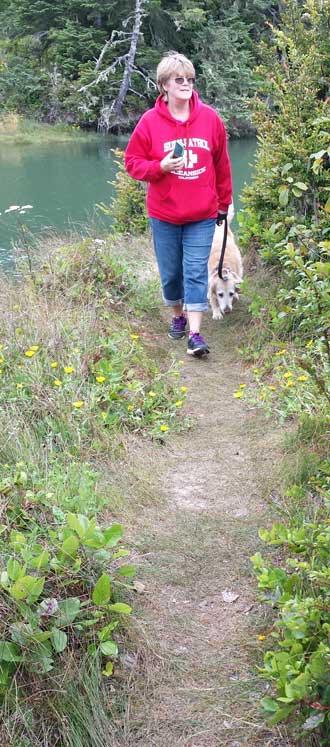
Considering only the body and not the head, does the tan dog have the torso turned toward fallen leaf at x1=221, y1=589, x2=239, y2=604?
yes

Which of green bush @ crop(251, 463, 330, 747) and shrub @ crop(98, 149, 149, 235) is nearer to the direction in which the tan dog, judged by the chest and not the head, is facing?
the green bush

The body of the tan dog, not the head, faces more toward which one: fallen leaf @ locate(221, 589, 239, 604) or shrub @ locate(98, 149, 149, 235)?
the fallen leaf

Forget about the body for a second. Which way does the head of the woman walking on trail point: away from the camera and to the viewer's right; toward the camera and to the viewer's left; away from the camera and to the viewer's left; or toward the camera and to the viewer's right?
toward the camera and to the viewer's right

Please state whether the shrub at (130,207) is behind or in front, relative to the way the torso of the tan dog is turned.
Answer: behind

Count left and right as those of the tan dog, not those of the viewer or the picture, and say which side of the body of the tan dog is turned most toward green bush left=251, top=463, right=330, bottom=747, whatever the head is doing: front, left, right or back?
front

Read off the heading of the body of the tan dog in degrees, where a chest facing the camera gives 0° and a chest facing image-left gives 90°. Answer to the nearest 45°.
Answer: approximately 0°
